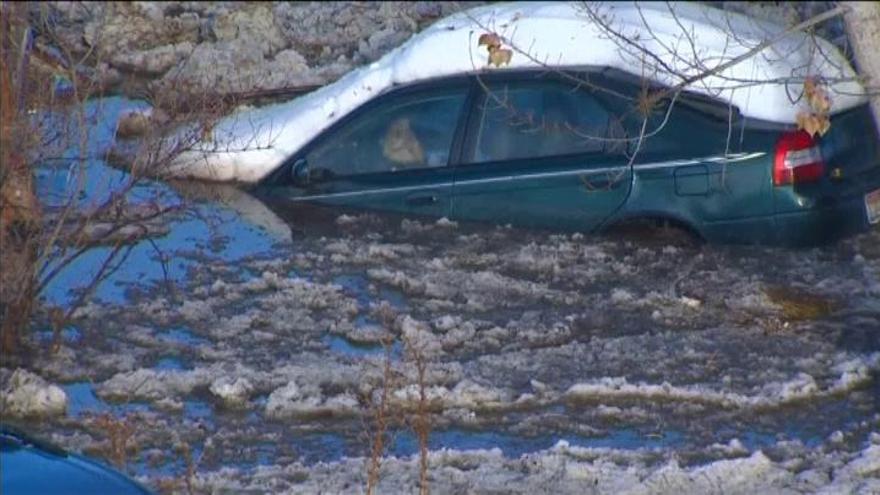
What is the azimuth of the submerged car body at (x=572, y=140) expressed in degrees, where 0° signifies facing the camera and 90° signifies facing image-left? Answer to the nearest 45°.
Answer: approximately 135°

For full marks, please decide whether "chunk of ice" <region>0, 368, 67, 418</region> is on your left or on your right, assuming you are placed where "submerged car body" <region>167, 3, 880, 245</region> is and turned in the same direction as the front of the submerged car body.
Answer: on your left

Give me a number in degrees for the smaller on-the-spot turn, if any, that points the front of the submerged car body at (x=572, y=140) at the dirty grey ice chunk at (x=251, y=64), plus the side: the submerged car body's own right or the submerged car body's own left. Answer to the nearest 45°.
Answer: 0° — it already faces it

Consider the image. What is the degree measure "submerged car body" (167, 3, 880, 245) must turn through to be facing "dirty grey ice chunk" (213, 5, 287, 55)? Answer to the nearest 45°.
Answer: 0° — it already faces it

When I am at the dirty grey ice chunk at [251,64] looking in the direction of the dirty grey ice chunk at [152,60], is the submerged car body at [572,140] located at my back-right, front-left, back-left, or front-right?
back-left

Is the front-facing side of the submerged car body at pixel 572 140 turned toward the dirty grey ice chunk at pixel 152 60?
yes
